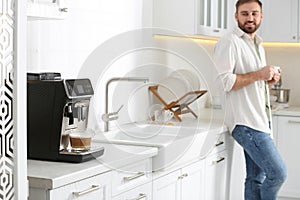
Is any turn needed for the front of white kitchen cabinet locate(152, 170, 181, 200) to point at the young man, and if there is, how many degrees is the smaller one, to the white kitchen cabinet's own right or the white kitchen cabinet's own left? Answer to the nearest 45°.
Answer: approximately 90° to the white kitchen cabinet's own left

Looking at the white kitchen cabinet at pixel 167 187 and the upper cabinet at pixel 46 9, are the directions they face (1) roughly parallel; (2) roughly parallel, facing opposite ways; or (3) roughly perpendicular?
roughly parallel

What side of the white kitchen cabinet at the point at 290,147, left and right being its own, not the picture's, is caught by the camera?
front

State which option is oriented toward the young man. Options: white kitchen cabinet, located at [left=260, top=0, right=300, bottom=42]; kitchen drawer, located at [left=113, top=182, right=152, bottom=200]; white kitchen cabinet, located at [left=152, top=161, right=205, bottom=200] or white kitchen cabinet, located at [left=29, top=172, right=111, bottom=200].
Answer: white kitchen cabinet, located at [left=260, top=0, right=300, bottom=42]

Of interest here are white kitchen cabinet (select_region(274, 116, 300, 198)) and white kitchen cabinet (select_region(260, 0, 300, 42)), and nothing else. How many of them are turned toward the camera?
2

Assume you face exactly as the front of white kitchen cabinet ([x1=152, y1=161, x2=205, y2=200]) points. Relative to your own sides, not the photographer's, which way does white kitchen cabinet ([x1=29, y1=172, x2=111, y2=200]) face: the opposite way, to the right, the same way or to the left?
the same way

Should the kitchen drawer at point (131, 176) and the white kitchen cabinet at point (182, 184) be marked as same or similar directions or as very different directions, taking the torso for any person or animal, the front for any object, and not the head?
same or similar directions

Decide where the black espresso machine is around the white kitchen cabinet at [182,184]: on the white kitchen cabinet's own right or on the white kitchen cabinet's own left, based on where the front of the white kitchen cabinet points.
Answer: on the white kitchen cabinet's own right

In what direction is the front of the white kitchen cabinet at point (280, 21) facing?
toward the camera

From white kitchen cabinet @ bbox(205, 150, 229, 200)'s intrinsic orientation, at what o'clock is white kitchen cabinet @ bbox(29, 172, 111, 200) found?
white kitchen cabinet @ bbox(29, 172, 111, 200) is roughly at 2 o'clock from white kitchen cabinet @ bbox(205, 150, 229, 200).

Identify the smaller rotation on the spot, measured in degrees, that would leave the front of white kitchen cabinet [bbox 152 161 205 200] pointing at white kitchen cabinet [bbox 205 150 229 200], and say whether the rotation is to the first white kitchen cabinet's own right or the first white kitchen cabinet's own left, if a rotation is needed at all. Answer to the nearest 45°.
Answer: approximately 135° to the first white kitchen cabinet's own left

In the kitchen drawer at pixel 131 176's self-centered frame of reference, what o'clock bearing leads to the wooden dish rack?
The wooden dish rack is roughly at 8 o'clock from the kitchen drawer.

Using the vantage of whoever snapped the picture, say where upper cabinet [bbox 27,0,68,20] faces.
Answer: facing the viewer and to the right of the viewer
